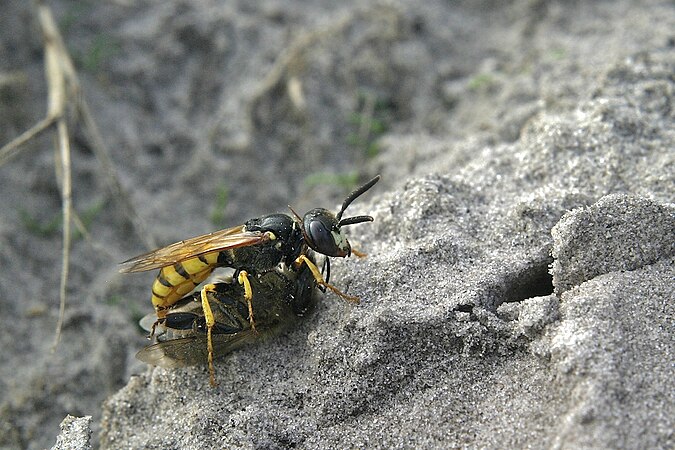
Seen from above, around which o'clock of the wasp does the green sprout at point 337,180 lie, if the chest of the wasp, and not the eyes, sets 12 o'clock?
The green sprout is roughly at 10 o'clock from the wasp.

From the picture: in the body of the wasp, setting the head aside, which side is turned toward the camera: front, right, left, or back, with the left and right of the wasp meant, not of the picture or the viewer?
right
